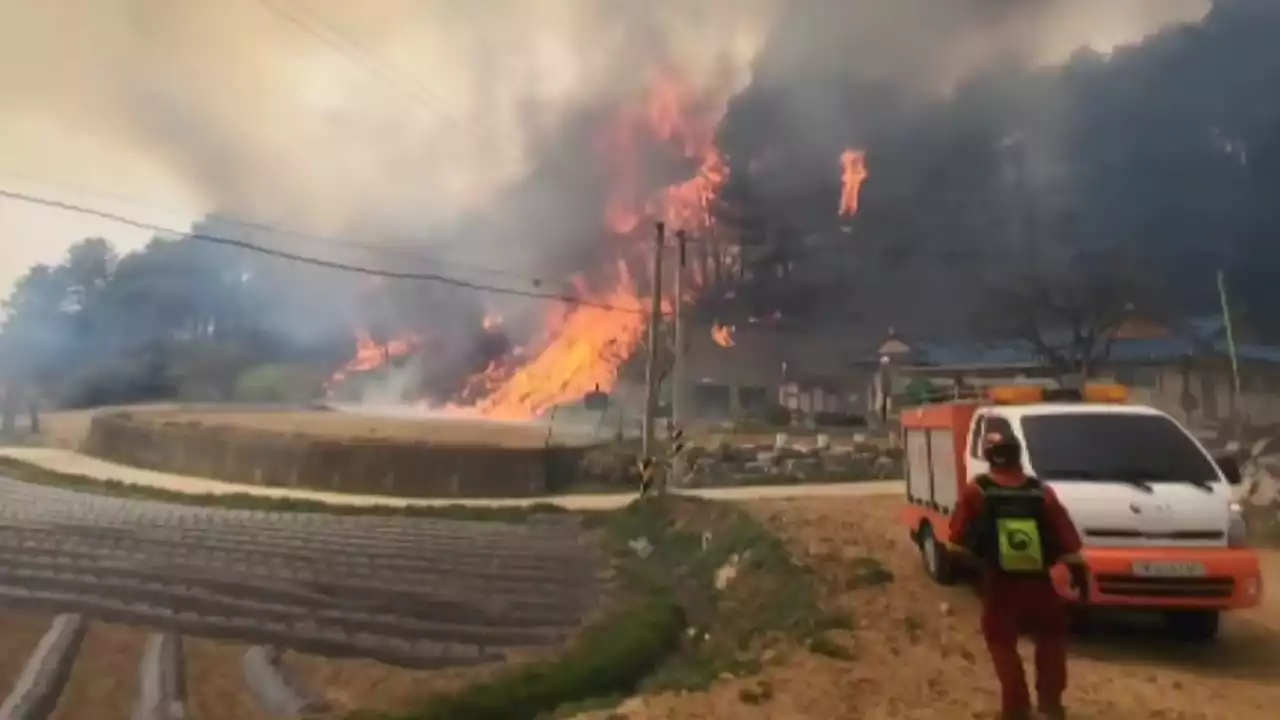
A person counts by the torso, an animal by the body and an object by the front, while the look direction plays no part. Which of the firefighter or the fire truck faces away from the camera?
the firefighter

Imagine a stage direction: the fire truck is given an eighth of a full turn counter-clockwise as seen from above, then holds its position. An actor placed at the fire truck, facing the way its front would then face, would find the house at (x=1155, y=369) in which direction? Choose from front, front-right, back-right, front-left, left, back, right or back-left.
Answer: left

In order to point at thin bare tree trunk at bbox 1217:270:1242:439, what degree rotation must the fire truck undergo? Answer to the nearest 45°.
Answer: approximately 135° to its left

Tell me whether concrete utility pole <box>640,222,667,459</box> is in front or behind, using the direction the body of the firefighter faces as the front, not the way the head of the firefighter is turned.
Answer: in front

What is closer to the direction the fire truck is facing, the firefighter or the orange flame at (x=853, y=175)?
the firefighter

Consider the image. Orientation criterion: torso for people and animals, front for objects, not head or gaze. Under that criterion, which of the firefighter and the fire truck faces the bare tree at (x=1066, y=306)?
the firefighter

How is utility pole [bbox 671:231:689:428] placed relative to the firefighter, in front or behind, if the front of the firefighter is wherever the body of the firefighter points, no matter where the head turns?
in front

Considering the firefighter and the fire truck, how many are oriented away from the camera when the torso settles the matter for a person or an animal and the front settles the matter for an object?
1

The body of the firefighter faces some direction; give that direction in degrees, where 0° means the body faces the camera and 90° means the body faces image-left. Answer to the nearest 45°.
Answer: approximately 180°

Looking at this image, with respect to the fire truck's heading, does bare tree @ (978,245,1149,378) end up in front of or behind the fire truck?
behind
